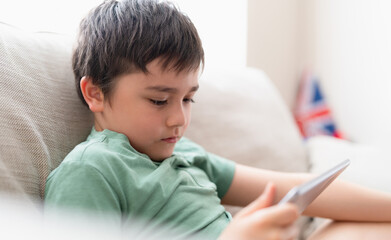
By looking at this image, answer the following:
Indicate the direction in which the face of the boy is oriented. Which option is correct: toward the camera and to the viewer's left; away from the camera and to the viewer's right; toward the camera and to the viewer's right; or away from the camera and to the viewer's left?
toward the camera and to the viewer's right

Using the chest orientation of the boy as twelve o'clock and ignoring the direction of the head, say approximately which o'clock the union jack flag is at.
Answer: The union jack flag is roughly at 8 o'clock from the boy.

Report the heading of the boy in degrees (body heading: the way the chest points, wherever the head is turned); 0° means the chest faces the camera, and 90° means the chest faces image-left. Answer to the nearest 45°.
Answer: approximately 315°
